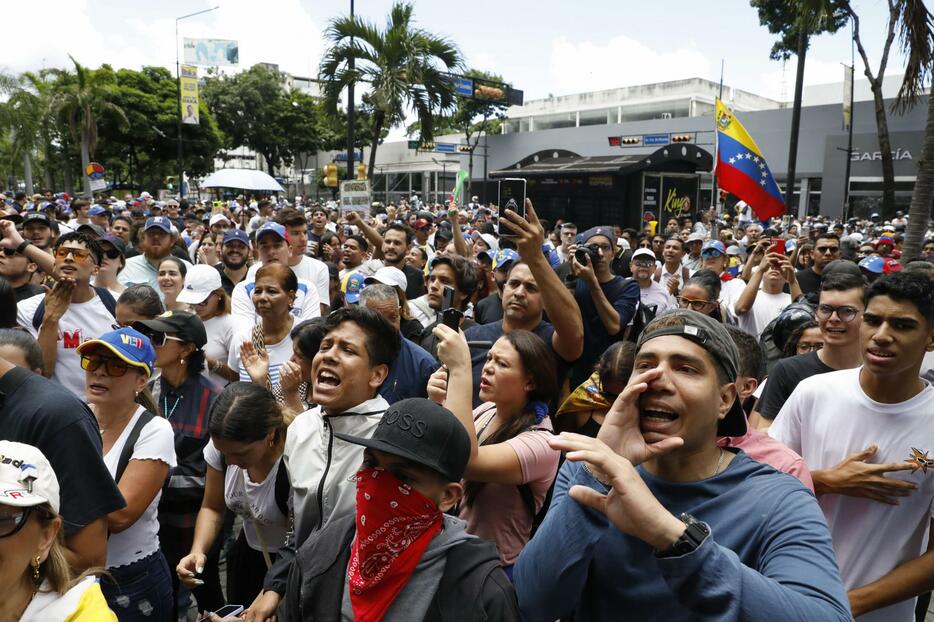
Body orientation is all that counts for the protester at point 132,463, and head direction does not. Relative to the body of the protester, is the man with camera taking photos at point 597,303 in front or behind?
behind

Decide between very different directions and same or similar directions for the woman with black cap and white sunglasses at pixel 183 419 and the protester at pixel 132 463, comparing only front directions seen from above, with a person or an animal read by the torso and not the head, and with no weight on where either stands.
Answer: same or similar directions

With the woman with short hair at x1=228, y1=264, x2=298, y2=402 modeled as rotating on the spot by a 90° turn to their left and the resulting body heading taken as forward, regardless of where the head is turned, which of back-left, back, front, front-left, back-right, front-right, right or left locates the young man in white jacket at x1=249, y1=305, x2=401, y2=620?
front-right

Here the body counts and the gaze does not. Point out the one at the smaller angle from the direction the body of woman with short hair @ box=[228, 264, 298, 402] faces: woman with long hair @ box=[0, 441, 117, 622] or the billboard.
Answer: the woman with long hair

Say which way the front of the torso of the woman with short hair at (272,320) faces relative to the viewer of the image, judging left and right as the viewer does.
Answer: facing the viewer and to the left of the viewer

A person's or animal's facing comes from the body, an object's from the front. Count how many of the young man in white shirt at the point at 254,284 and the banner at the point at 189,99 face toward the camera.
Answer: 2

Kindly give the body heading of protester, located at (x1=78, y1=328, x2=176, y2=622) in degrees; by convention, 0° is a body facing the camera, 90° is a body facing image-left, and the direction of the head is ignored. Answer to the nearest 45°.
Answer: approximately 45°

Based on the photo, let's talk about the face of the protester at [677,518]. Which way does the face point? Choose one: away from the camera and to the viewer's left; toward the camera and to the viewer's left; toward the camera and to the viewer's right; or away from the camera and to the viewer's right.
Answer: toward the camera and to the viewer's left

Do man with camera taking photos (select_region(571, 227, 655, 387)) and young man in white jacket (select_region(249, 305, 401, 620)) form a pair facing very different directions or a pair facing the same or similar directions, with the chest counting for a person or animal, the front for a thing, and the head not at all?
same or similar directions

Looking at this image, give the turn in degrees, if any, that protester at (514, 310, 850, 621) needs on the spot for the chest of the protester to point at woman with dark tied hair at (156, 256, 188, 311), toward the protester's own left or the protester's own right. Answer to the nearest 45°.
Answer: approximately 90° to the protester's own right

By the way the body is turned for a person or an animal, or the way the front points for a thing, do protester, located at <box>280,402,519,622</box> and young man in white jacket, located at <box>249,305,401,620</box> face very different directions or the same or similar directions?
same or similar directions

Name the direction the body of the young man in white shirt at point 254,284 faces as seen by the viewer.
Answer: toward the camera

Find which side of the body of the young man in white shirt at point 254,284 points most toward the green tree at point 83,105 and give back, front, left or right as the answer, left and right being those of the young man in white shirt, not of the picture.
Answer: back
